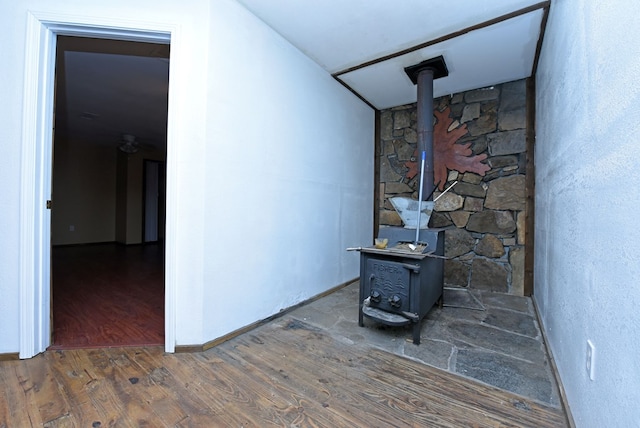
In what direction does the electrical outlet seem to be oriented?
to the viewer's left

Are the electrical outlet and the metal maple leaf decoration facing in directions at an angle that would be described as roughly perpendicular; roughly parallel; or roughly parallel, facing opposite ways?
roughly perpendicular

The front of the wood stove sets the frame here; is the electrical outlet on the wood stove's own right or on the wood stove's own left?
on the wood stove's own left

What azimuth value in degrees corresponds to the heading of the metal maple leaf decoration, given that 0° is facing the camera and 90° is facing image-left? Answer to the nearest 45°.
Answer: approximately 0°

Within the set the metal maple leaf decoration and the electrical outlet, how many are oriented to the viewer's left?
1

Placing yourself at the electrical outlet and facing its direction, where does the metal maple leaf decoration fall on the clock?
The metal maple leaf decoration is roughly at 2 o'clock from the electrical outlet.

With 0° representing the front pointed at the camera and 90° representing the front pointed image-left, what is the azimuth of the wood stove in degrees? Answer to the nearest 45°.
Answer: approximately 45°

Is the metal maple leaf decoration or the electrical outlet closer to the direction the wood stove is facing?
the electrical outlet

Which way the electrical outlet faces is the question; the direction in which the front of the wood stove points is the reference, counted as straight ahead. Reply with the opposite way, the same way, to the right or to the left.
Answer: to the right
